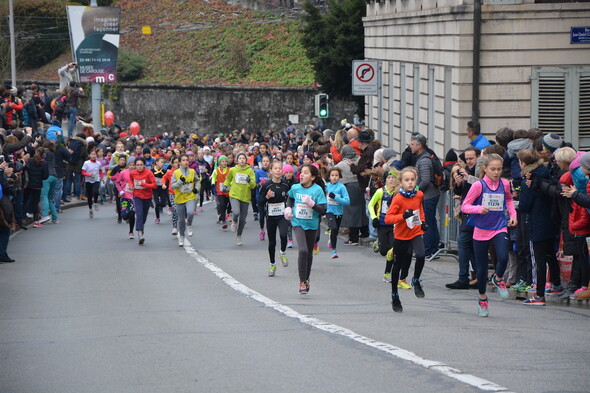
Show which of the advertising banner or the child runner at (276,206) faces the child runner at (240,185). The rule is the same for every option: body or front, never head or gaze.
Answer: the advertising banner

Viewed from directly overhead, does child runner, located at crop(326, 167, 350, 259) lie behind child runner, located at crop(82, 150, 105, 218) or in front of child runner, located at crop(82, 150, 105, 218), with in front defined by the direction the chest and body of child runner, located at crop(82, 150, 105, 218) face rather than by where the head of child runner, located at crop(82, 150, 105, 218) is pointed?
in front

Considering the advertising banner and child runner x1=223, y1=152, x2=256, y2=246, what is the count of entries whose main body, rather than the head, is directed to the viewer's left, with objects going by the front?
0

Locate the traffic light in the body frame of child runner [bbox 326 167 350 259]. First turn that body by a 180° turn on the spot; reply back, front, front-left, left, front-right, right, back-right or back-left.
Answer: front

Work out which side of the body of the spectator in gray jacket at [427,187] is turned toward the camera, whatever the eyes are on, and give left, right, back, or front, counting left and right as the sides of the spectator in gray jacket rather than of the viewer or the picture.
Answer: left

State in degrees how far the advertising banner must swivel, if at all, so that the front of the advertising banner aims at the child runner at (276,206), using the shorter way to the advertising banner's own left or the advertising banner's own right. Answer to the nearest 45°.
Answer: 0° — it already faces them

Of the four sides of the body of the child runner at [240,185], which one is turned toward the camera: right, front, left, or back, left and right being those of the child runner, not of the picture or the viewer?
front

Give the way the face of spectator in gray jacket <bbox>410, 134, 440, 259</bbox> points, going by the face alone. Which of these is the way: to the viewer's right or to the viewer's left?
to the viewer's left

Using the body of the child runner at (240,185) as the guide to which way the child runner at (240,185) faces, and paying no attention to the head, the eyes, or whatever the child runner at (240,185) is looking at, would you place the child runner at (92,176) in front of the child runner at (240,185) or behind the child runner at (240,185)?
behind

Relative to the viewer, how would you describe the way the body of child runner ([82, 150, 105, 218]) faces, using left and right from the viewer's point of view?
facing the viewer

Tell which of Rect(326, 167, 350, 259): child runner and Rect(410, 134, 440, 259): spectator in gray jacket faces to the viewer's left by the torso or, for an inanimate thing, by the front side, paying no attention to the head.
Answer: the spectator in gray jacket

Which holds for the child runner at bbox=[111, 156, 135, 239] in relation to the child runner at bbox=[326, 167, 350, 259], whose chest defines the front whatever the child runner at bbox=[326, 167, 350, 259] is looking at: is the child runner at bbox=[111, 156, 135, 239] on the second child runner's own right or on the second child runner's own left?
on the second child runner's own right

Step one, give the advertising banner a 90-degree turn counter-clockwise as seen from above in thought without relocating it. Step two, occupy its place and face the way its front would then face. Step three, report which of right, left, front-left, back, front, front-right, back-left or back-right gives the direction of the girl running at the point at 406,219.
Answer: right

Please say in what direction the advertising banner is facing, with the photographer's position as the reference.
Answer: facing the viewer

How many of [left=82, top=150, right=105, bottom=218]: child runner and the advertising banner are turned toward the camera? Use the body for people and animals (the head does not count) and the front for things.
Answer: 2

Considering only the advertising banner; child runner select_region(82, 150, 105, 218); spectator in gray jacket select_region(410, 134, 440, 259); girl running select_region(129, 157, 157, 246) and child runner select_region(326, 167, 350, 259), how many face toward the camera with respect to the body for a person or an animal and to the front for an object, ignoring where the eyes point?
4
